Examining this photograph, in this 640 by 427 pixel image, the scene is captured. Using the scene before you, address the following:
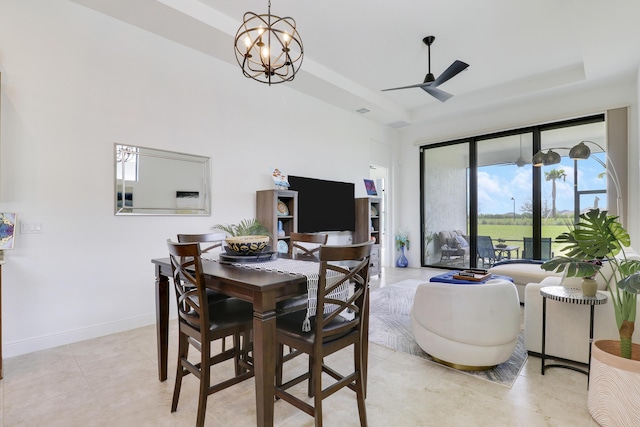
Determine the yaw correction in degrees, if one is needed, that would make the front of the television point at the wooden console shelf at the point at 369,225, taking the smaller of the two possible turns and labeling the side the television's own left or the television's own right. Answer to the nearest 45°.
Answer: approximately 90° to the television's own left

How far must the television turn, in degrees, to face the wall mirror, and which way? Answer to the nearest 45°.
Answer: approximately 90° to its right

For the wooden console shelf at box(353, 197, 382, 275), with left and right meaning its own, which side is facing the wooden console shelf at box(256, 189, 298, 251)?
right

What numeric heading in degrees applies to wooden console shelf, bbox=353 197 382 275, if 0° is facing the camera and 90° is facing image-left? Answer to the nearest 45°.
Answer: approximately 315°

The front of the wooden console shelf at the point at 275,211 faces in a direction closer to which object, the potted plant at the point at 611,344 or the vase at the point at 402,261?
the potted plant

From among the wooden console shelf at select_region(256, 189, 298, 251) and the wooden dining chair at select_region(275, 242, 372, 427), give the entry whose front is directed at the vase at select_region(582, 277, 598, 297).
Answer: the wooden console shelf

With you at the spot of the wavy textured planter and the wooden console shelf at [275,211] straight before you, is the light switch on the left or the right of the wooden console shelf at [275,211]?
left

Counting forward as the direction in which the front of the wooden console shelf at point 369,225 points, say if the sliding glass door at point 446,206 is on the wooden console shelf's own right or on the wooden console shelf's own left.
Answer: on the wooden console shelf's own left

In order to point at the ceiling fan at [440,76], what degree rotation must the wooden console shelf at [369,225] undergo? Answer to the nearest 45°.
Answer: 0° — it already faces it

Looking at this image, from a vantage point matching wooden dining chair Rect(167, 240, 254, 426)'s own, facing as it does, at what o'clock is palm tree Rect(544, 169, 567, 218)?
The palm tree is roughly at 1 o'clock from the wooden dining chair.

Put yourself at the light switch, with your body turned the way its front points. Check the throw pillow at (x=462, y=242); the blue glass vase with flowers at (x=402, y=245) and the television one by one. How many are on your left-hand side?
3

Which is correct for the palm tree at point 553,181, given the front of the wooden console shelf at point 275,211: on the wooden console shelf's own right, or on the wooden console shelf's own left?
on the wooden console shelf's own left

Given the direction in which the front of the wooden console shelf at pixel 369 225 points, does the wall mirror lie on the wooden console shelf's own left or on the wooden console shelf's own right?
on the wooden console shelf's own right
